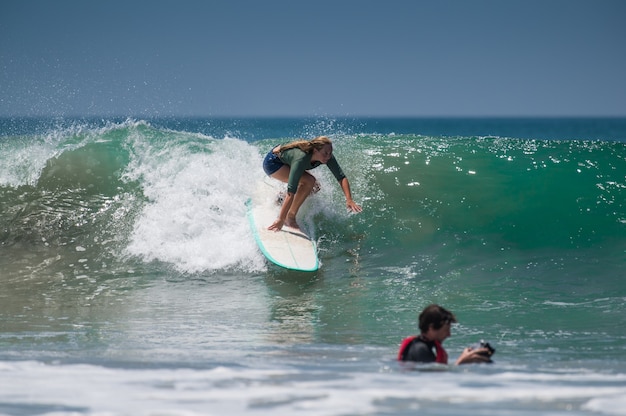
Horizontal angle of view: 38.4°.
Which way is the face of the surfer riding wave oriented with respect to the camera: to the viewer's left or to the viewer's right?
to the viewer's right

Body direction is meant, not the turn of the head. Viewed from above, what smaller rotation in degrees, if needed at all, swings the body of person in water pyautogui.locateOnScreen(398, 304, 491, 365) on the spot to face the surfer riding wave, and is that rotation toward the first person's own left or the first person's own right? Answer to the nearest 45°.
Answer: approximately 90° to the first person's own left

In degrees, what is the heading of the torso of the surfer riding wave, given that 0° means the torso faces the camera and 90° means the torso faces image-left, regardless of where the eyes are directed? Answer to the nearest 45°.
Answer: approximately 315°

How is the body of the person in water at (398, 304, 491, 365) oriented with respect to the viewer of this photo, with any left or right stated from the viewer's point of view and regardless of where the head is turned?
facing to the right of the viewer

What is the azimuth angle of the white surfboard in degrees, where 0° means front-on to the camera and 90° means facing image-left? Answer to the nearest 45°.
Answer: approximately 315°
